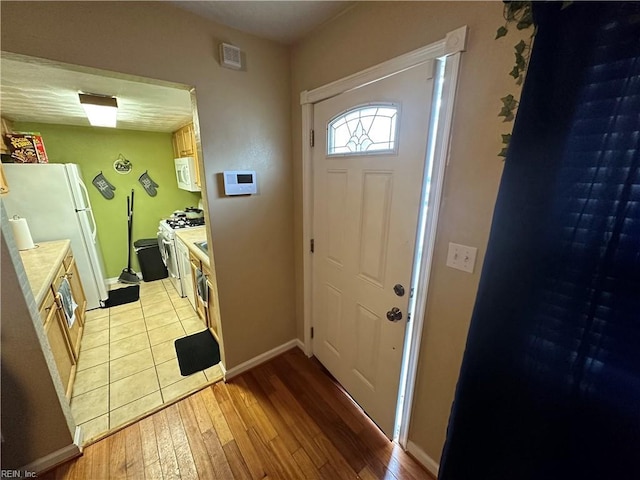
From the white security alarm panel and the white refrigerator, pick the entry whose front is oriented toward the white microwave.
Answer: the white refrigerator

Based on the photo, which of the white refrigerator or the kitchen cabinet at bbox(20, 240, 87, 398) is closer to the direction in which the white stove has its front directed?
the white refrigerator

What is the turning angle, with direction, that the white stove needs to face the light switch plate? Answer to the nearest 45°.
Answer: approximately 90° to its left

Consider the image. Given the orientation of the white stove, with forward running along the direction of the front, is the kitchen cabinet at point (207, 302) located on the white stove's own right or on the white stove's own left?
on the white stove's own left

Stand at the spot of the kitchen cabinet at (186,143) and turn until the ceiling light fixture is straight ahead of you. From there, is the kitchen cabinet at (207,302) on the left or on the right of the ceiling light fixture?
left

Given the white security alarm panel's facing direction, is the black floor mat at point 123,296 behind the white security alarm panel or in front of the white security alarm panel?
behind

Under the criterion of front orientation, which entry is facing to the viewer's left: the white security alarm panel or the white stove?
the white stove

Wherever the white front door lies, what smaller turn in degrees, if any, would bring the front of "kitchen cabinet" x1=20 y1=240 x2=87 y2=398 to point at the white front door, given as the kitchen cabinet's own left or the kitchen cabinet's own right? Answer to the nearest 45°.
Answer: approximately 45° to the kitchen cabinet's own right

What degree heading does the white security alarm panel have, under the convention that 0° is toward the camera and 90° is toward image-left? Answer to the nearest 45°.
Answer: approximately 0°

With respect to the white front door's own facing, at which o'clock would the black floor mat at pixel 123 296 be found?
The black floor mat is roughly at 2 o'clock from the white front door.

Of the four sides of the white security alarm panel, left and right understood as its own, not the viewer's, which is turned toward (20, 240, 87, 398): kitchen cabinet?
right

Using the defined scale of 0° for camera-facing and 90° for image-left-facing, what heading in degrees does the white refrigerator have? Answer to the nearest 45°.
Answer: approximately 270°

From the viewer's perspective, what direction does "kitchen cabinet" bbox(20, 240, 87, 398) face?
to the viewer's right
